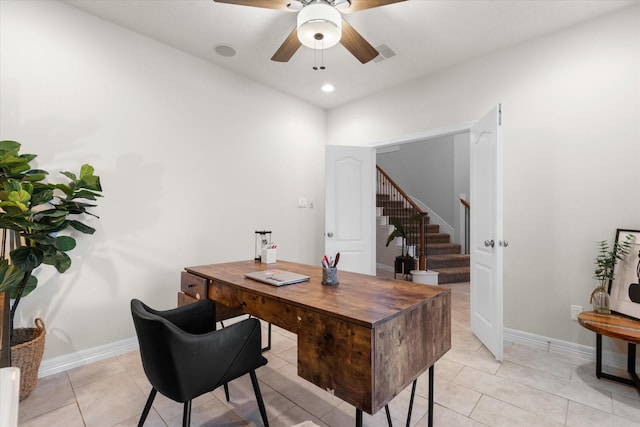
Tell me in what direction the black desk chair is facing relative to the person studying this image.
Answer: facing away from the viewer and to the right of the viewer

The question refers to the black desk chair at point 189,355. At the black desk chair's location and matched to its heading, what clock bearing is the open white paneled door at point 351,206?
The open white paneled door is roughly at 12 o'clock from the black desk chair.

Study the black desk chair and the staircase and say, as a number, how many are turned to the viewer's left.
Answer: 0

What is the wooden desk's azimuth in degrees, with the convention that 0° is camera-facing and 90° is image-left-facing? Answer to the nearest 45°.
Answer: approximately 45°

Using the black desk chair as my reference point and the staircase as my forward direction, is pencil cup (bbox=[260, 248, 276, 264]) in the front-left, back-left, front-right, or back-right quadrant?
front-left

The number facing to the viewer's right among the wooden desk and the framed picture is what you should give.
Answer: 0

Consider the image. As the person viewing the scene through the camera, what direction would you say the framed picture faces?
facing the viewer and to the left of the viewer

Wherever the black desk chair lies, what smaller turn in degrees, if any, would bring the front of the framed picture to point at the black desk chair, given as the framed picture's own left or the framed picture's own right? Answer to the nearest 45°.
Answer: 0° — it already faces it

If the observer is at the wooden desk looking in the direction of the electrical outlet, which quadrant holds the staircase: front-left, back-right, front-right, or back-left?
front-left

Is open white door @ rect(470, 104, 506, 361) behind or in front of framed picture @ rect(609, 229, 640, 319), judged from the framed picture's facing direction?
in front

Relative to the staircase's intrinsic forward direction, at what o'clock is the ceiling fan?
The ceiling fan is roughly at 2 o'clock from the staircase.

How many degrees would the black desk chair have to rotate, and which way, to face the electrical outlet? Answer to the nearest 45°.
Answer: approximately 45° to its right

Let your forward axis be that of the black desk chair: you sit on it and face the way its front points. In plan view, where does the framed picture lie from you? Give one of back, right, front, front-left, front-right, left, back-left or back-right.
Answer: front-right

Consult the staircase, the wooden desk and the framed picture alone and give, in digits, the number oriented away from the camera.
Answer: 0

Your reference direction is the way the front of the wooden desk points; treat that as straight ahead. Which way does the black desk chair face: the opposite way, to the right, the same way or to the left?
the opposite way

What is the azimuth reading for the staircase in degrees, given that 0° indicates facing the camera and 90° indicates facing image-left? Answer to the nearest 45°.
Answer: approximately 315°
